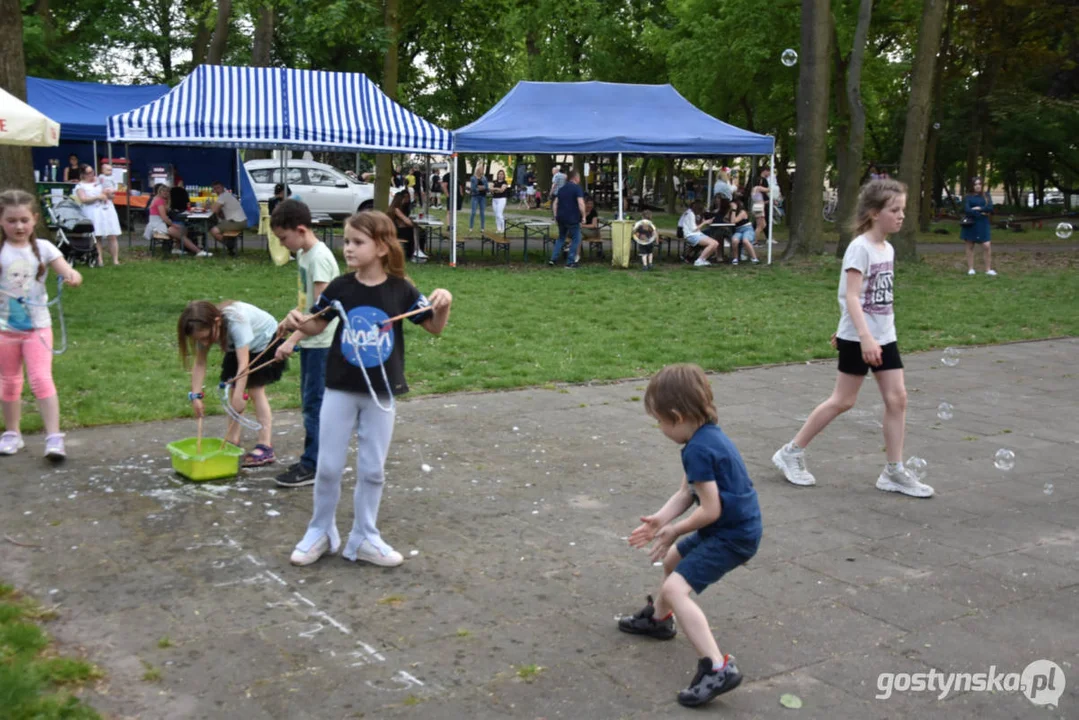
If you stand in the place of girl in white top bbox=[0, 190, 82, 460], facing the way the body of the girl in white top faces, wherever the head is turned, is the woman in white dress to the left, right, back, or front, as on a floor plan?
back

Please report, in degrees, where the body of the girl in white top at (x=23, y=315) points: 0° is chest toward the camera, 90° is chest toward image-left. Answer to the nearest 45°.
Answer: approximately 0°

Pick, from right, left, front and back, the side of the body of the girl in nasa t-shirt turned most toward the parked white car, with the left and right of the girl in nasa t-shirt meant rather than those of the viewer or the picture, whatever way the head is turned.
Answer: back

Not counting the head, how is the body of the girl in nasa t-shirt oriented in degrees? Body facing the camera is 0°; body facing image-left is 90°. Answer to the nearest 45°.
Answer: approximately 0°

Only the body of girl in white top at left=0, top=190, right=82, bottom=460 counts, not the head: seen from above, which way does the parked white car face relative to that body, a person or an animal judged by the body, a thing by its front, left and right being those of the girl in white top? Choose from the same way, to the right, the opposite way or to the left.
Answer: to the left

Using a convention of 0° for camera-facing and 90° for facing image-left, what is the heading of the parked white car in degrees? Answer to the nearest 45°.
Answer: approximately 270°

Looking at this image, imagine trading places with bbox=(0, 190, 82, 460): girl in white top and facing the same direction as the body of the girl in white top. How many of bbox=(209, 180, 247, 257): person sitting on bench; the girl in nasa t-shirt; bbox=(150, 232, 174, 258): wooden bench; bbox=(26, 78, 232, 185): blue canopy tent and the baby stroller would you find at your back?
4

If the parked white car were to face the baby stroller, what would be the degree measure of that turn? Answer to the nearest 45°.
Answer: approximately 90° to its right

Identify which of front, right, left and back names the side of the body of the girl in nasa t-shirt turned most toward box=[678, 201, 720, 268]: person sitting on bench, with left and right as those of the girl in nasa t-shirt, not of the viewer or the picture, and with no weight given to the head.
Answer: back

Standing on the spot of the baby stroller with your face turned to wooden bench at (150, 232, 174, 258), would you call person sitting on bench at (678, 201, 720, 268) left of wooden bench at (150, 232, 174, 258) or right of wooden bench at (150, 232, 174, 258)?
right
